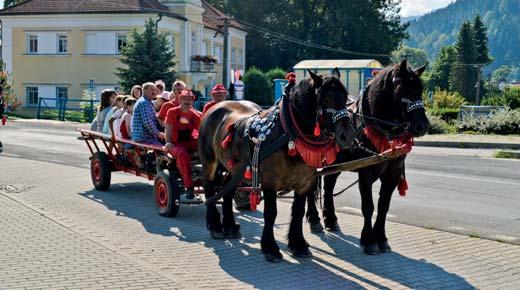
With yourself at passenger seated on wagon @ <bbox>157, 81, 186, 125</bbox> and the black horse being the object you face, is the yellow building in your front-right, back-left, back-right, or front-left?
back-left

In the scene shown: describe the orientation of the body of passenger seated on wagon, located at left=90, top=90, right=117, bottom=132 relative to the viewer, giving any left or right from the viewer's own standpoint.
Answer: facing to the right of the viewer

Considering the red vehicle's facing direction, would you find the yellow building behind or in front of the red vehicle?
behind

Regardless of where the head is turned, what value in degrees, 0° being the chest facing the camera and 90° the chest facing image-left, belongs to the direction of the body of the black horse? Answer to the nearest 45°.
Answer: approximately 315°

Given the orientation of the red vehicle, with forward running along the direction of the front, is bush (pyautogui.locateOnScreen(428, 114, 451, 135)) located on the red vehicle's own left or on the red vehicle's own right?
on the red vehicle's own left

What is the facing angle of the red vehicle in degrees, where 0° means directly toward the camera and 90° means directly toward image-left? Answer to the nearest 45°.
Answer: approximately 315°

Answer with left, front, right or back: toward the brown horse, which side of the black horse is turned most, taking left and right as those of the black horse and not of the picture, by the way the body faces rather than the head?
right

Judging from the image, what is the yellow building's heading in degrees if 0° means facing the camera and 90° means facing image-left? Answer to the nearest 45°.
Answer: approximately 315°

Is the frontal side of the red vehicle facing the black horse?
yes
